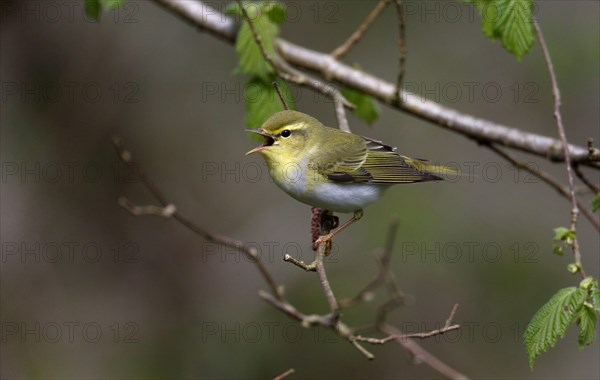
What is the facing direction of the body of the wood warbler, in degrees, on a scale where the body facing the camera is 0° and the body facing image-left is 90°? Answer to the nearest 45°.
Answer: approximately 90°

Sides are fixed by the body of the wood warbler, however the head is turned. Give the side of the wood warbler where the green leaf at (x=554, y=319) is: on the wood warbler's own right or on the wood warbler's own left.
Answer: on the wood warbler's own left

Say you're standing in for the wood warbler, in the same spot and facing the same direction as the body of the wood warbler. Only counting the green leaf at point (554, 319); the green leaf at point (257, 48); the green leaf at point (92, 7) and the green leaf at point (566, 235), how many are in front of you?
2

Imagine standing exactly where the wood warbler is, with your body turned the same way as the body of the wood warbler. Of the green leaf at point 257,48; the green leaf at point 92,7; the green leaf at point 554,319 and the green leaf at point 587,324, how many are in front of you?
2

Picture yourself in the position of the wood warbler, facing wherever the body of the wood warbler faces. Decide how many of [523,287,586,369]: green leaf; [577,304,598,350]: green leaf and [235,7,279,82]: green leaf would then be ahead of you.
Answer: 1

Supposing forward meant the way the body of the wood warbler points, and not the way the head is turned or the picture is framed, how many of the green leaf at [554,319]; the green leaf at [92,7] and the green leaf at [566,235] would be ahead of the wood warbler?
1

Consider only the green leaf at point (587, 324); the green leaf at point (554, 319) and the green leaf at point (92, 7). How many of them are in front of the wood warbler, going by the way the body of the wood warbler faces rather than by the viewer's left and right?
1
